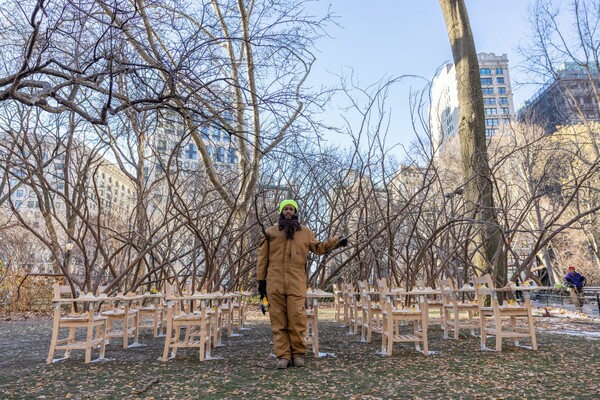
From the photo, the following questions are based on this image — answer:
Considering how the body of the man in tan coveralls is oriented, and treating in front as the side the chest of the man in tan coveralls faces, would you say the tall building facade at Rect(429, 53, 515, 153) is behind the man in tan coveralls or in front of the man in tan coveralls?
behind

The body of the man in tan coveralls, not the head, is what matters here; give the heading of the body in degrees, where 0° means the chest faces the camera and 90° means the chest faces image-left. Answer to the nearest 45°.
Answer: approximately 0°

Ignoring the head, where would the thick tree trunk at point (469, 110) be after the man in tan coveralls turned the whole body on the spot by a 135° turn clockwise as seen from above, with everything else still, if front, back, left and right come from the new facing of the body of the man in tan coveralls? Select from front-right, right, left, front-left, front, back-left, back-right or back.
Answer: right

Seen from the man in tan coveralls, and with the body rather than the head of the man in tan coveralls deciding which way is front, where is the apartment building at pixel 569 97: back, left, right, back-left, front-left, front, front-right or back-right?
back-left

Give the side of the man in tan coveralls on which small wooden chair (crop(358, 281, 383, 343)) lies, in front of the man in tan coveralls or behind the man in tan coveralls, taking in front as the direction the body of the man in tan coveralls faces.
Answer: behind
